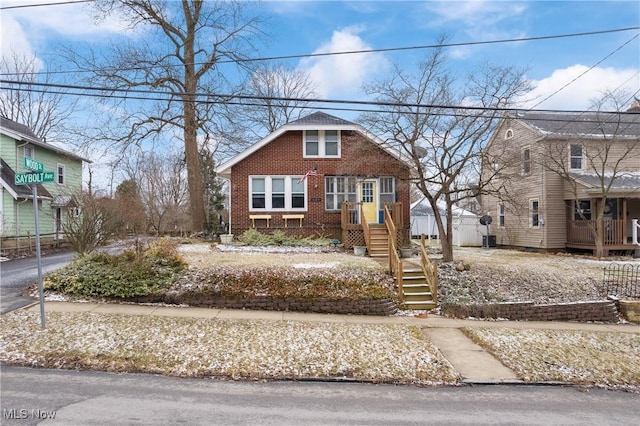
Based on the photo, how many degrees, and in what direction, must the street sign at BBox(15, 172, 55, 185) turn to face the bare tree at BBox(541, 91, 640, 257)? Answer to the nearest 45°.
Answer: approximately 90° to its left

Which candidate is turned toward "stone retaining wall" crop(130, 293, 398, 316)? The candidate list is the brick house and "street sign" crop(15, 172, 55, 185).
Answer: the brick house

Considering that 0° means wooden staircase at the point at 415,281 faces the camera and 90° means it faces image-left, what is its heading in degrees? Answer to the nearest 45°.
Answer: approximately 0°

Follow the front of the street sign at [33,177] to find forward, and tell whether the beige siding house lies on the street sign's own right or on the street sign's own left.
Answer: on the street sign's own left

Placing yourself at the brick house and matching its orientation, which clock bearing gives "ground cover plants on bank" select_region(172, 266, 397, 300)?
The ground cover plants on bank is roughly at 12 o'clock from the brick house.

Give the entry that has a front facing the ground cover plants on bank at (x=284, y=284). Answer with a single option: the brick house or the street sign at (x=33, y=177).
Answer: the brick house

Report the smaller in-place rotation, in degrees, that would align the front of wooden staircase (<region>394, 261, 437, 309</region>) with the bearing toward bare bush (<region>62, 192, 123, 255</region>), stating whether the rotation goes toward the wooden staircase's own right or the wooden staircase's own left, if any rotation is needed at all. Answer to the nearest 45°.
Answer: approximately 90° to the wooden staircase's own right

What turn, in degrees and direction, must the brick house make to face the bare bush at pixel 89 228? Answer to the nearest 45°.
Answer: approximately 45° to its right

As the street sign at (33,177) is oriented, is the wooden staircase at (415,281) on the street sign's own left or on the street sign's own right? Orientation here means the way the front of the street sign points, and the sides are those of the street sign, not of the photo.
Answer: on the street sign's own left

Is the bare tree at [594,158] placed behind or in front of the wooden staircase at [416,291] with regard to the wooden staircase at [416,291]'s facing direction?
behind
